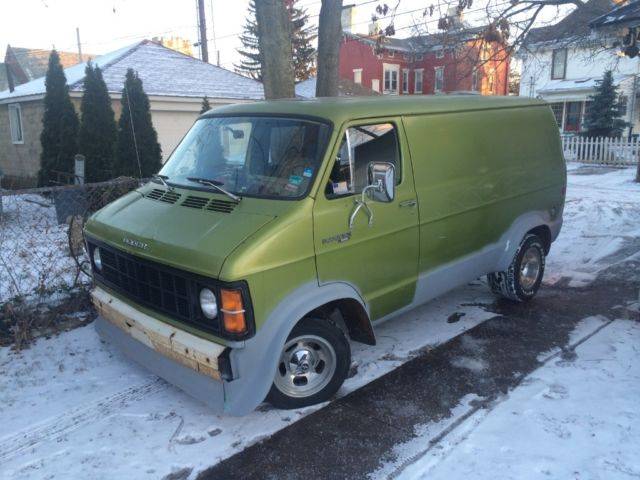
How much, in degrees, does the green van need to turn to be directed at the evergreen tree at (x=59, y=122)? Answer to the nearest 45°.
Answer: approximately 90° to its right

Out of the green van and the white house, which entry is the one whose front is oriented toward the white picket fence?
the white house

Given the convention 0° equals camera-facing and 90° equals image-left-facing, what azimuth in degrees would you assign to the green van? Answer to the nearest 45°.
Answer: approximately 45°

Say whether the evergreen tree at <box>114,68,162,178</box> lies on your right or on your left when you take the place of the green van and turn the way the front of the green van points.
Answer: on your right

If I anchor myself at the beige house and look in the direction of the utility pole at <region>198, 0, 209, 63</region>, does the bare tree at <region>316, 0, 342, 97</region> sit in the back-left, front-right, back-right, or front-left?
back-right

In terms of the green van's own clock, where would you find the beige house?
The beige house is roughly at 4 o'clock from the green van.

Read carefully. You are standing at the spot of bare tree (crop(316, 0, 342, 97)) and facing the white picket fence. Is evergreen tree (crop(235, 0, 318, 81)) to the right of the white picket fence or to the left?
left

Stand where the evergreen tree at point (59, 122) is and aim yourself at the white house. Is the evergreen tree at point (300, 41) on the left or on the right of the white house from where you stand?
left

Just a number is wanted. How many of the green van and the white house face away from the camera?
0

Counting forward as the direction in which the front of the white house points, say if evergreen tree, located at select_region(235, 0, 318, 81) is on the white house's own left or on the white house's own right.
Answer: on the white house's own right

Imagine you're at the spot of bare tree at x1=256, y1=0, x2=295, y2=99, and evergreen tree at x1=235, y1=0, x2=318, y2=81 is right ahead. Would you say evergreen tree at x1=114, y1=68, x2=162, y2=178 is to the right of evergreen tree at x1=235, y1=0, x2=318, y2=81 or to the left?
left

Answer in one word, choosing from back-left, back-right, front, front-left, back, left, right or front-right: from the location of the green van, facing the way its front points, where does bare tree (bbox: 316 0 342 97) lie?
back-right

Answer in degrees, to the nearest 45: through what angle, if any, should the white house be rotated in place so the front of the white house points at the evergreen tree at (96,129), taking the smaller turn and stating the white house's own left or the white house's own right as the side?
approximately 45° to the white house's own right

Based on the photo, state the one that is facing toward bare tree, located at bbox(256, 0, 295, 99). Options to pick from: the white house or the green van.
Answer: the white house
